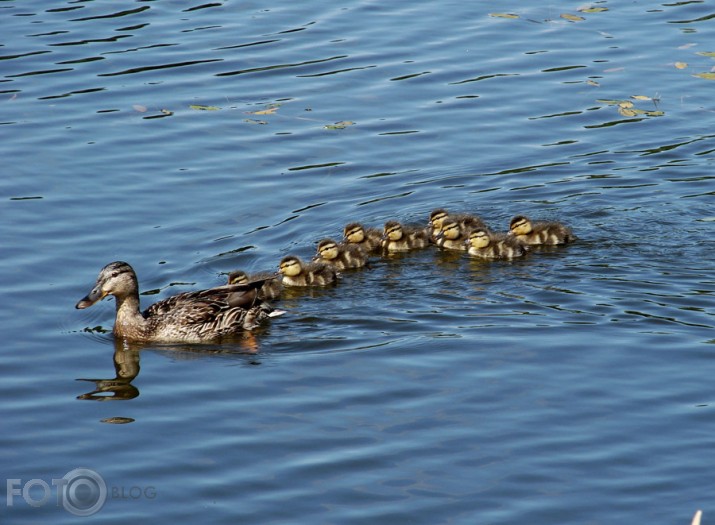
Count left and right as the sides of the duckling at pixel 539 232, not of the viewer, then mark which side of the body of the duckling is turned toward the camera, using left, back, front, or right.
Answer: left

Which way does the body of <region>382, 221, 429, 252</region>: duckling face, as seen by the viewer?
to the viewer's left

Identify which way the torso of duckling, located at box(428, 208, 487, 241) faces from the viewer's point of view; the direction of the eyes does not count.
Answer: to the viewer's left

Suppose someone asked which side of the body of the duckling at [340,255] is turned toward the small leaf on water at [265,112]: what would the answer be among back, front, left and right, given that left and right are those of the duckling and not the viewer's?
right

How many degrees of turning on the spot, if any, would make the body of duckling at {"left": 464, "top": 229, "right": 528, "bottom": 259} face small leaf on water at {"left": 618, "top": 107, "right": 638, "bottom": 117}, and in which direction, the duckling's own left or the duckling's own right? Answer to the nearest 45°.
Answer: approximately 135° to the duckling's own right

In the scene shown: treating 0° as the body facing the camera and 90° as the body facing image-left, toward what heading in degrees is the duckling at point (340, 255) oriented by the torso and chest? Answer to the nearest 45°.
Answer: approximately 90°

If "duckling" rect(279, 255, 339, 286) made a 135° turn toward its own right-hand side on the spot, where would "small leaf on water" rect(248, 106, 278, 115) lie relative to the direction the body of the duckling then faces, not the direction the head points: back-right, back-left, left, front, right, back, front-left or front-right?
front-left

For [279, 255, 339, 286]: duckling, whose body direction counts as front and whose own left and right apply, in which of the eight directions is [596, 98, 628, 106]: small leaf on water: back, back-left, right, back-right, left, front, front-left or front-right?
back-right

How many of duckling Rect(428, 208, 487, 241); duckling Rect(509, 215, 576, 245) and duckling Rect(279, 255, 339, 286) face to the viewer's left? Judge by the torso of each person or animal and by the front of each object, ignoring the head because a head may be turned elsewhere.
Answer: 3

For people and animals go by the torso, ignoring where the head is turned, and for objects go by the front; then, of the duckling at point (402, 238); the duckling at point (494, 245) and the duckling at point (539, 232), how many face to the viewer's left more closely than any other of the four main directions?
3

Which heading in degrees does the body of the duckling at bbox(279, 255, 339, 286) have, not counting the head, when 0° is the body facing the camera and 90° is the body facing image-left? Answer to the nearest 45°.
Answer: approximately 90°

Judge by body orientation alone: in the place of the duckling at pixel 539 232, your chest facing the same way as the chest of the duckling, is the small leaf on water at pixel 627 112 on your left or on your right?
on your right

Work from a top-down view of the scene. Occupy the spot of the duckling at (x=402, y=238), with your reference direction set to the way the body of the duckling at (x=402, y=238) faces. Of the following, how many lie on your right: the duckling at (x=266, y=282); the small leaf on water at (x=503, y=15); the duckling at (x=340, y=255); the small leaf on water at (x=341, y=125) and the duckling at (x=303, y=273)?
2

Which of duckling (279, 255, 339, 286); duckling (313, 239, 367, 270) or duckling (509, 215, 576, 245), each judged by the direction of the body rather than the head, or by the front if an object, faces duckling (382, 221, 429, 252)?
duckling (509, 215, 576, 245)
